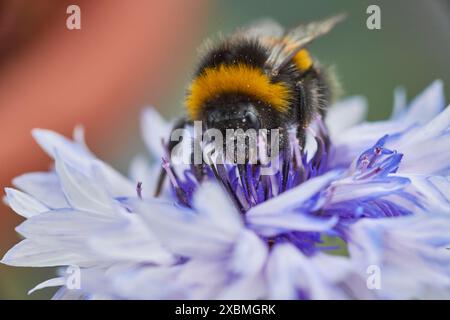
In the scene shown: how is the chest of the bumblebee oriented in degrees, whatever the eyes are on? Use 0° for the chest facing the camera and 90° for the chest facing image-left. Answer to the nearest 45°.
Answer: approximately 45°
